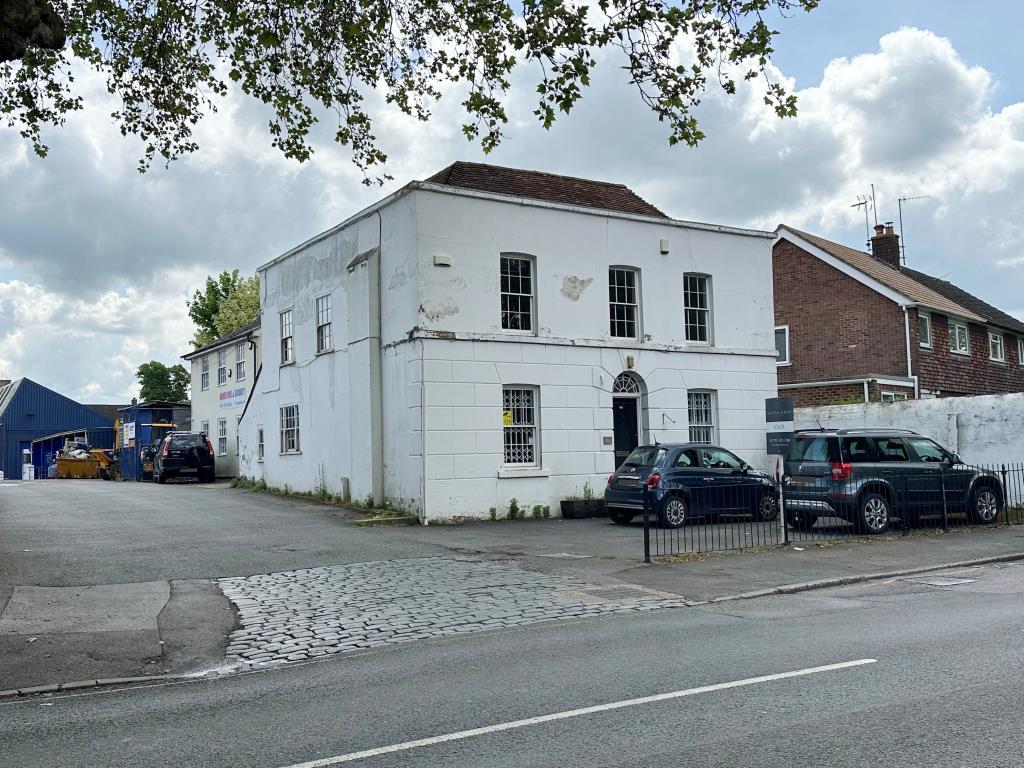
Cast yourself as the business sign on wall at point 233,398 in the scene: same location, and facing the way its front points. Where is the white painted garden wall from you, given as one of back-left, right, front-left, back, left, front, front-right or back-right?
left

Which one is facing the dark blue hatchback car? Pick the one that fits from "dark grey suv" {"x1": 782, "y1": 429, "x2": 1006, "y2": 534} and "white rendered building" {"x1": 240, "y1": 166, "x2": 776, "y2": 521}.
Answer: the white rendered building

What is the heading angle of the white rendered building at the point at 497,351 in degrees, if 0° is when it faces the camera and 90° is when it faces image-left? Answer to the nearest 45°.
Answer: approximately 315°

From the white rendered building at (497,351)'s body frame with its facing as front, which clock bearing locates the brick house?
The brick house is roughly at 9 o'clock from the white rendered building.

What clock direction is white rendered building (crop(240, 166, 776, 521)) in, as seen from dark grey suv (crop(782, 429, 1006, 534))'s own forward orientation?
The white rendered building is roughly at 8 o'clock from the dark grey suv.

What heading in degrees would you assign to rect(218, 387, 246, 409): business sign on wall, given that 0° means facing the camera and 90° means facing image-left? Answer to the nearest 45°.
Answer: approximately 45°

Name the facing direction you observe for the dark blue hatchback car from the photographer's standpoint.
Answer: facing away from the viewer and to the right of the viewer

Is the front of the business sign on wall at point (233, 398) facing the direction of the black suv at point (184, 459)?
yes

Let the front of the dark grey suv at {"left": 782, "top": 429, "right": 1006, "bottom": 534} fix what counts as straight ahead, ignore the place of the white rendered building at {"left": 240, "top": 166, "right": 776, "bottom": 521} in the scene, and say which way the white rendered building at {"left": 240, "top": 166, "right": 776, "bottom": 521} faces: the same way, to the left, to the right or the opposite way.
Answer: to the right

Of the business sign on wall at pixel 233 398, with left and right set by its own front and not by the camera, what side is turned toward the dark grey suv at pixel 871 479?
left

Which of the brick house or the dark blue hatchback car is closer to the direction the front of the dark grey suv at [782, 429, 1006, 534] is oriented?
the brick house

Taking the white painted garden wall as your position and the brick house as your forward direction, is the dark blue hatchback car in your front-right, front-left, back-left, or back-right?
back-left

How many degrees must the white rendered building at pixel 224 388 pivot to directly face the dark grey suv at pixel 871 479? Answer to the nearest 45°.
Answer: approximately 90° to its left

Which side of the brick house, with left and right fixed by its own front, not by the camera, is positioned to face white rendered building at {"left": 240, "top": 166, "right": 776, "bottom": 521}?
right
